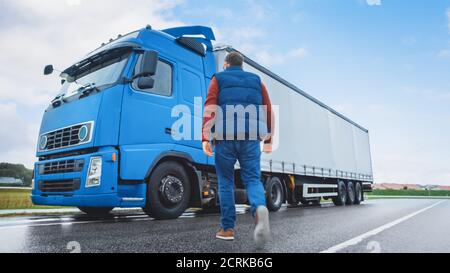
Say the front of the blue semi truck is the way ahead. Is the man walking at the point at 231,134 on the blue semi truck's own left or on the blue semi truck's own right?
on the blue semi truck's own left

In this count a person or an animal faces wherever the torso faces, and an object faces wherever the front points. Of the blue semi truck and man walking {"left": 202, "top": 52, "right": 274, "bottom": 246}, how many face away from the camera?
1

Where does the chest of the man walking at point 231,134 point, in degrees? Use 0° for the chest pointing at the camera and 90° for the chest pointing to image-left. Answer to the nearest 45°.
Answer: approximately 180°

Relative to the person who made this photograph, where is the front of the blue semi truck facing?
facing the viewer and to the left of the viewer

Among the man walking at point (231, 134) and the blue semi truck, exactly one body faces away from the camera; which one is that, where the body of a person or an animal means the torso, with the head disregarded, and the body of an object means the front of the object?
the man walking
